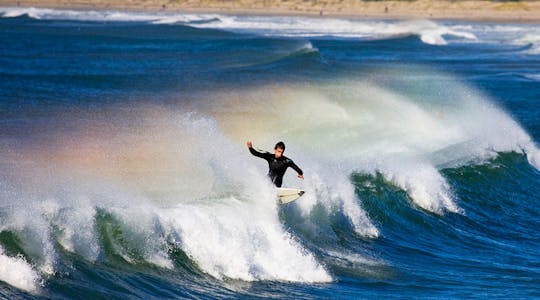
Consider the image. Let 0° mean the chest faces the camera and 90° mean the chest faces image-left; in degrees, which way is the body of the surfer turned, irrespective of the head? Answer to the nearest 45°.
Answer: approximately 0°
